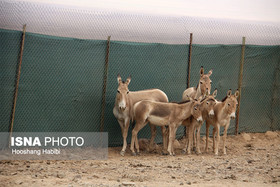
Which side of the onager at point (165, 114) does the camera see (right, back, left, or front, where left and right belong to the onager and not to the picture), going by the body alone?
right

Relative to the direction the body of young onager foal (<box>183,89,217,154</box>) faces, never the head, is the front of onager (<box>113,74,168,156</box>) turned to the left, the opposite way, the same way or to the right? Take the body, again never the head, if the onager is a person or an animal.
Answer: to the right

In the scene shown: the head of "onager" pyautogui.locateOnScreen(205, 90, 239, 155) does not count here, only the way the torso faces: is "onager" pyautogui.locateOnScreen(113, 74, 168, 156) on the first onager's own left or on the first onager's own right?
on the first onager's own right

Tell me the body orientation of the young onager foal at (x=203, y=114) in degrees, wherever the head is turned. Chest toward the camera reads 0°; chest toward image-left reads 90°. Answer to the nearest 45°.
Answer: approximately 315°

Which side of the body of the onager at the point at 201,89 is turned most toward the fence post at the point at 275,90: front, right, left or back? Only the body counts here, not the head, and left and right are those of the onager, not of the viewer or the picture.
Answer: left

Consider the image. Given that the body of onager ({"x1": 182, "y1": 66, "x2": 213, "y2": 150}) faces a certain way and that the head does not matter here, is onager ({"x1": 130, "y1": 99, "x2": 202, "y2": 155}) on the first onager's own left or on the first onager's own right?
on the first onager's own right

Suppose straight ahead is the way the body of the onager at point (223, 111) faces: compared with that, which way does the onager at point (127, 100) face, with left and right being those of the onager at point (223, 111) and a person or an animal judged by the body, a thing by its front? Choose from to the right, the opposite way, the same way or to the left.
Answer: to the right

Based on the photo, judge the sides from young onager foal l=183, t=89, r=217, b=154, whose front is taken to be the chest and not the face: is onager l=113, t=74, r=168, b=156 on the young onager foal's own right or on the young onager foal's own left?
on the young onager foal's own right

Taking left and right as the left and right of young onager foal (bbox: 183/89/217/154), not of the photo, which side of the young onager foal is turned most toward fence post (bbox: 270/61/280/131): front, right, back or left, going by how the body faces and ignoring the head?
left

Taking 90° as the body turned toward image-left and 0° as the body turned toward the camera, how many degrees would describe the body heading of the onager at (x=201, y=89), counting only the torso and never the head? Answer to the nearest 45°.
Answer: approximately 315°
